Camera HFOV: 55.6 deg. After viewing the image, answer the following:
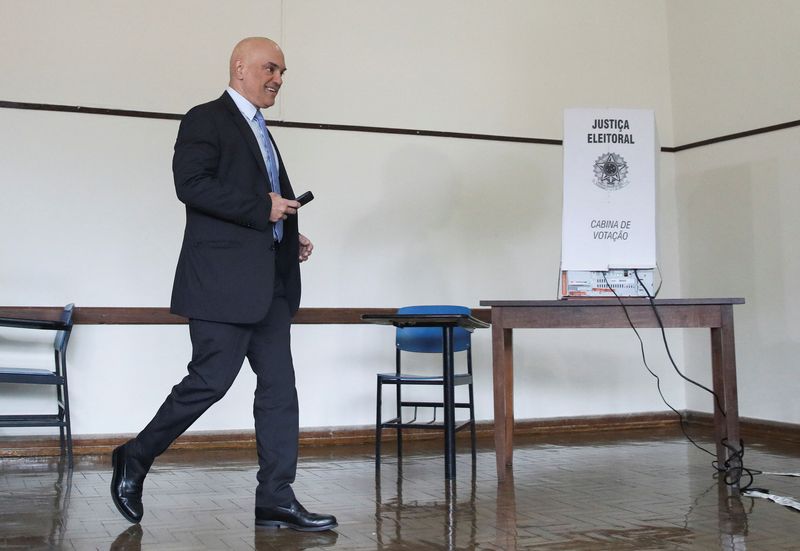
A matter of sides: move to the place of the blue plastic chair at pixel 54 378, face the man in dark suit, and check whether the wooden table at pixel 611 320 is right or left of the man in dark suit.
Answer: left

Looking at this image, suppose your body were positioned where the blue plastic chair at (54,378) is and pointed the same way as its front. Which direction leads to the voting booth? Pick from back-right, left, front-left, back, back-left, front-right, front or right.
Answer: back-left

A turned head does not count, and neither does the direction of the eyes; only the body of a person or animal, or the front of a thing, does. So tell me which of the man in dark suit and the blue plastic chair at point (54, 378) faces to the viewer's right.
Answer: the man in dark suit

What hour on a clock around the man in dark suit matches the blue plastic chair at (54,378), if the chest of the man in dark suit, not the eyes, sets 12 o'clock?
The blue plastic chair is roughly at 8 o'clock from the man in dark suit.

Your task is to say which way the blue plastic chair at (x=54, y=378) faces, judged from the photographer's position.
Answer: facing to the left of the viewer

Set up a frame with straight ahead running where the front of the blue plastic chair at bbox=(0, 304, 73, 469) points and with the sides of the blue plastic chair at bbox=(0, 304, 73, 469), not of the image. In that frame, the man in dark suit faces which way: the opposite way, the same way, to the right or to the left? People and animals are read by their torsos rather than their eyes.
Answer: the opposite way

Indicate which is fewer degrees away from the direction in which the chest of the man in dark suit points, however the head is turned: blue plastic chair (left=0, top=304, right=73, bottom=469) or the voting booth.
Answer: the voting booth

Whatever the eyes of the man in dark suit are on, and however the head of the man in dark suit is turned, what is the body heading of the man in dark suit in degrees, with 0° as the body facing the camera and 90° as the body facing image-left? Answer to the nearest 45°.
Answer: approximately 270°

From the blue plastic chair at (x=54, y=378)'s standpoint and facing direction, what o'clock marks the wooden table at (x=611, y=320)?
The wooden table is roughly at 7 o'clock from the blue plastic chair.

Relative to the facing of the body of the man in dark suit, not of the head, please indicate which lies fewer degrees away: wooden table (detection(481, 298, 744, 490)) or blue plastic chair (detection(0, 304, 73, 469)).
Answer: the wooden table

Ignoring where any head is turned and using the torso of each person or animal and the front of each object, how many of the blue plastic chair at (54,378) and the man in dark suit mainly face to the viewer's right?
1

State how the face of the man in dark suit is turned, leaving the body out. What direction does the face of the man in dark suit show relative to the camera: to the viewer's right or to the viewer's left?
to the viewer's right
